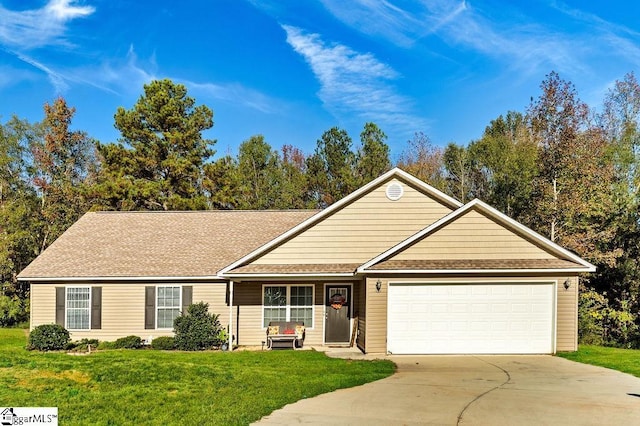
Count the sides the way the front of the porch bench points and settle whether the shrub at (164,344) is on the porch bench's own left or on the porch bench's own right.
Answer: on the porch bench's own right

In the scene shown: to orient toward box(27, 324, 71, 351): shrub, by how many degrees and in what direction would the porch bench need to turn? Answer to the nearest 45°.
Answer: approximately 90° to its right

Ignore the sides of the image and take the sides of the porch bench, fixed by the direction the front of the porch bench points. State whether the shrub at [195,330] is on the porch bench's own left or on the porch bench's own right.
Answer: on the porch bench's own right

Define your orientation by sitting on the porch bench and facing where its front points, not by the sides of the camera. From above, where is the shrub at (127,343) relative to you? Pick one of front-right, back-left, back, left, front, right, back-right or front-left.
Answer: right

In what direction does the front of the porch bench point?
toward the camera

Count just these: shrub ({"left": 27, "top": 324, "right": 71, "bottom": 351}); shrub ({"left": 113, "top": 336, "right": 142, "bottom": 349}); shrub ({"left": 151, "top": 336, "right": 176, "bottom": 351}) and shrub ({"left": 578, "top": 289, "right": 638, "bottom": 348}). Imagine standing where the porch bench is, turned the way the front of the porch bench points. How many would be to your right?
3
